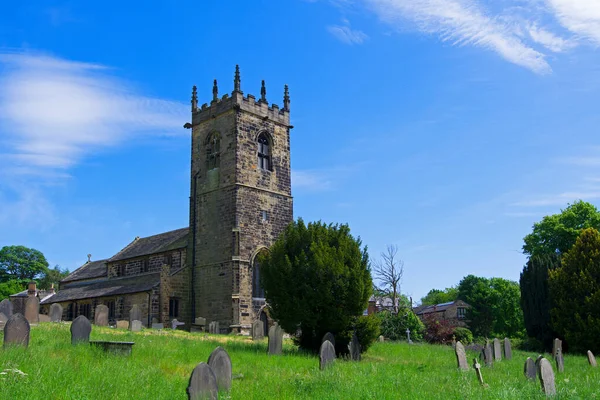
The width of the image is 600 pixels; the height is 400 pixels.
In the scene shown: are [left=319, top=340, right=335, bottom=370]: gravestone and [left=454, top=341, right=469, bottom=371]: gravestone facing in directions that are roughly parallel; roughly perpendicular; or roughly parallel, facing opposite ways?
roughly parallel

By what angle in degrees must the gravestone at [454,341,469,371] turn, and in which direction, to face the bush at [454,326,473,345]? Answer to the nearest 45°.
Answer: approximately 135° to its left

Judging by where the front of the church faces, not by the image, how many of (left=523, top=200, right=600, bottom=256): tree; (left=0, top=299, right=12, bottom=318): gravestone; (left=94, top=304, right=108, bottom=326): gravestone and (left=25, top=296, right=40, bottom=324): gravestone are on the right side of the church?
3

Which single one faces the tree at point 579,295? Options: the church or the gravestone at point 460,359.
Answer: the church

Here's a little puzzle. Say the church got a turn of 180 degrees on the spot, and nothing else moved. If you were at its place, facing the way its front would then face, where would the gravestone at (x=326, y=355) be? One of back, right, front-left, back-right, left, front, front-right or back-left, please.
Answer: back-left

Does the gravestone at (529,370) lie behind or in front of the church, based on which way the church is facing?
in front

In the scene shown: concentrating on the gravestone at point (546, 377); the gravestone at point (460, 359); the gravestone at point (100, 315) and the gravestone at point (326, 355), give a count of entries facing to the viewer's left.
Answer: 0

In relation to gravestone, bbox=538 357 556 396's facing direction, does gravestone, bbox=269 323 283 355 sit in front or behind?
behind

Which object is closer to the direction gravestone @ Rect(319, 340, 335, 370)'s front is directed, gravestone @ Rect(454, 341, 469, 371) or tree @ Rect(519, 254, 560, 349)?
the gravestone

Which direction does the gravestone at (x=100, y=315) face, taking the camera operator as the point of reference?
facing the viewer and to the right of the viewer

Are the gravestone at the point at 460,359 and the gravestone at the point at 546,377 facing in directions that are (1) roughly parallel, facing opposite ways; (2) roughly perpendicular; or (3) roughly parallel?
roughly parallel

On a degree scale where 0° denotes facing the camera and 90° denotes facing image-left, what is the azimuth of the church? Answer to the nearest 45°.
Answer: approximately 315°

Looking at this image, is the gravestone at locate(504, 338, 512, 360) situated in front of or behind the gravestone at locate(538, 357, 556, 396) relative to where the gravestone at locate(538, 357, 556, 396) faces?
behind

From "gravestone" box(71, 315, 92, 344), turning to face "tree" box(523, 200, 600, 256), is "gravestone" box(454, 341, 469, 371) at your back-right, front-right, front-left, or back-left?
front-right

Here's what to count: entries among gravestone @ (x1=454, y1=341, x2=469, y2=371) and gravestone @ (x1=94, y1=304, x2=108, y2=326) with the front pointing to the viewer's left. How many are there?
0
